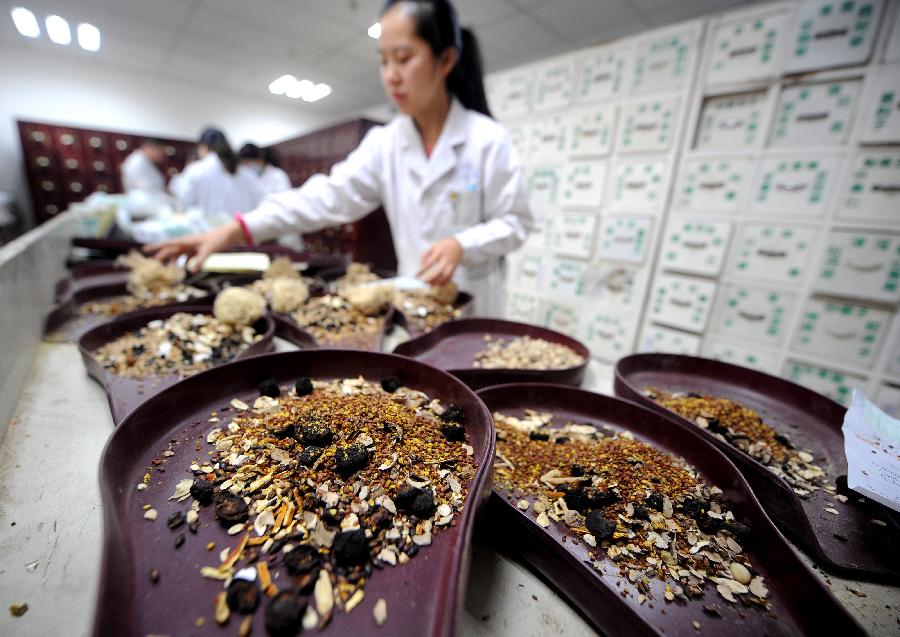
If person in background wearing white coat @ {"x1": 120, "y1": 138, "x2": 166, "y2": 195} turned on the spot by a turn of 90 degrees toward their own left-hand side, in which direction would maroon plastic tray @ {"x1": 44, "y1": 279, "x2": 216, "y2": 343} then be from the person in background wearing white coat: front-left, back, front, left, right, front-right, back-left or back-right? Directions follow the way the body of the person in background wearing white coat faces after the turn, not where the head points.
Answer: back

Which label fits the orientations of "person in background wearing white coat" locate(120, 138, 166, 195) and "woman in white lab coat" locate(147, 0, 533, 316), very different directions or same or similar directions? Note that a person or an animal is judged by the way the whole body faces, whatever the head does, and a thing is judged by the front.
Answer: very different directions

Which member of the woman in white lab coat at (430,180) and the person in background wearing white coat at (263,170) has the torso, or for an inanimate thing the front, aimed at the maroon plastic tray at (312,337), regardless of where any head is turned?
the woman in white lab coat

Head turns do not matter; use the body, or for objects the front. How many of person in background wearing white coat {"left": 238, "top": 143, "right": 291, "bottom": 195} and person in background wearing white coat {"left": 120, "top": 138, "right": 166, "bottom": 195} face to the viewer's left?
1

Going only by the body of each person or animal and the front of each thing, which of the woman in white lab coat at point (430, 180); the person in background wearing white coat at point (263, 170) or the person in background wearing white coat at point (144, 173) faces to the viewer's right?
the person in background wearing white coat at point (144, 173)

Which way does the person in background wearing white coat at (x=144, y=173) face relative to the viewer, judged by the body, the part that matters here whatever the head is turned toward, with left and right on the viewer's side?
facing to the right of the viewer
